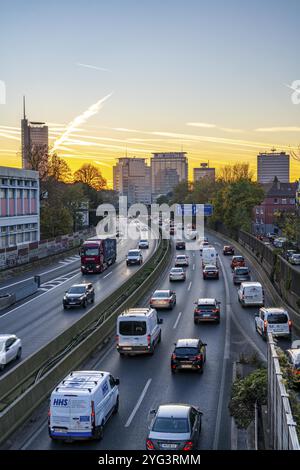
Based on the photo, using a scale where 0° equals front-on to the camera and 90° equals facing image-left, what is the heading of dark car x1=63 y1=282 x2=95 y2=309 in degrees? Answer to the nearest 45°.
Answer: approximately 45°

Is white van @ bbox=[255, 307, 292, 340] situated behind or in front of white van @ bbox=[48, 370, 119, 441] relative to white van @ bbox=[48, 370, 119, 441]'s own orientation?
in front

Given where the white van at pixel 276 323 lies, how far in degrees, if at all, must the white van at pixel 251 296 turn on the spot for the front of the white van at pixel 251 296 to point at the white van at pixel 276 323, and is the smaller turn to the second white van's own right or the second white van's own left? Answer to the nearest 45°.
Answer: approximately 180°

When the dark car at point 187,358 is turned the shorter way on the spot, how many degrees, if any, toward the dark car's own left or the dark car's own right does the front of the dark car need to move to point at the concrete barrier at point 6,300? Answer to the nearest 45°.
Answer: approximately 45° to the dark car's own left

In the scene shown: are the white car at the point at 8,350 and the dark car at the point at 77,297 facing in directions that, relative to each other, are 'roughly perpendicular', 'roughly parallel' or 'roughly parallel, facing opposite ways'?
roughly parallel

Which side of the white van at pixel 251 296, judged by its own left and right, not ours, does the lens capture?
back

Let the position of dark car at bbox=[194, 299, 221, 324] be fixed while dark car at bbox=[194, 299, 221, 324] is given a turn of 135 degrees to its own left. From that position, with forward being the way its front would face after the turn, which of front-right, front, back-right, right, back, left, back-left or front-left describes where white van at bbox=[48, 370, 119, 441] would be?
front-left

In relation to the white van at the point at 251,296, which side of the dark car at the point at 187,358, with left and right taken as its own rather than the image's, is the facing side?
front

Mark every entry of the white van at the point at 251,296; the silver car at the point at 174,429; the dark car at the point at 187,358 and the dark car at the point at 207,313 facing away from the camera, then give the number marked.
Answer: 4

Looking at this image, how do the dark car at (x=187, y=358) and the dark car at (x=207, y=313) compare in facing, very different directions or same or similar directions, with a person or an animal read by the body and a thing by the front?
same or similar directions

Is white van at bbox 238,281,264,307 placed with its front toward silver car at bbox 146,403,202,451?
no

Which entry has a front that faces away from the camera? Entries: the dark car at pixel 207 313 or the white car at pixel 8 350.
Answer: the dark car

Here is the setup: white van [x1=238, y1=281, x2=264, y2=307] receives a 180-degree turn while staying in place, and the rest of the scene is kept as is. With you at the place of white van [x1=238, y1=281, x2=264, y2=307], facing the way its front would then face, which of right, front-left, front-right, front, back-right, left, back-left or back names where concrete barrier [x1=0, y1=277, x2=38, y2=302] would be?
right

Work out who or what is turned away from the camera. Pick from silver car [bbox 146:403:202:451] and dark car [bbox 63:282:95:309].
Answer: the silver car

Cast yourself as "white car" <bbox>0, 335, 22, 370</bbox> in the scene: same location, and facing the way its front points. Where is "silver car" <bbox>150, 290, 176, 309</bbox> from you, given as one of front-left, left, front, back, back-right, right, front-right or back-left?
back

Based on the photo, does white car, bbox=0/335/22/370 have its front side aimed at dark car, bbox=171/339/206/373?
no

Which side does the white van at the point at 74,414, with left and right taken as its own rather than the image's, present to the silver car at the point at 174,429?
right

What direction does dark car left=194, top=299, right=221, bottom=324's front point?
away from the camera

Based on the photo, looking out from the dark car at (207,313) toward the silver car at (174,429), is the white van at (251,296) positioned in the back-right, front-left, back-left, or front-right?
back-left

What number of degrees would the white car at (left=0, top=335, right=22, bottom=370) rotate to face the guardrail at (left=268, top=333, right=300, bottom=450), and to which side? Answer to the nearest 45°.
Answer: approximately 90° to its left

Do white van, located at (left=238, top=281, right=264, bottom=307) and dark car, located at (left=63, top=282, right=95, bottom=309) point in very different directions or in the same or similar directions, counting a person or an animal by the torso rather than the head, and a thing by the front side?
very different directions

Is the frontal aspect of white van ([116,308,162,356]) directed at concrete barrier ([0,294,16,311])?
no

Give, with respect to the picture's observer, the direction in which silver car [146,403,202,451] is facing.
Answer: facing away from the viewer
